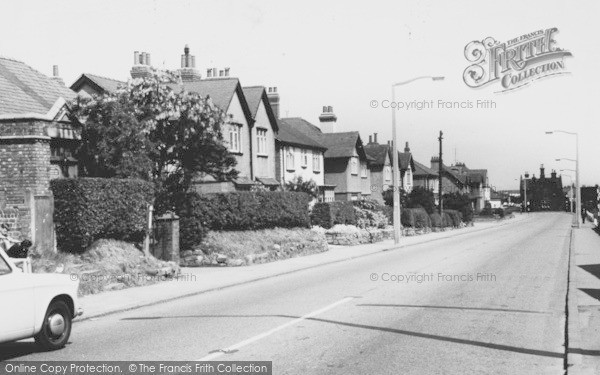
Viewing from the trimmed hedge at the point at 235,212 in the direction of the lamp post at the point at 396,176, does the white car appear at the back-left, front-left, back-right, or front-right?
back-right

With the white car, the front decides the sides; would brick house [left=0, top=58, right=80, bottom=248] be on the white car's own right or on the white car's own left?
on the white car's own left

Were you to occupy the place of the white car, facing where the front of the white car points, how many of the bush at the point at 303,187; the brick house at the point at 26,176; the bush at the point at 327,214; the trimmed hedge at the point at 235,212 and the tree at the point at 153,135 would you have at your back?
0

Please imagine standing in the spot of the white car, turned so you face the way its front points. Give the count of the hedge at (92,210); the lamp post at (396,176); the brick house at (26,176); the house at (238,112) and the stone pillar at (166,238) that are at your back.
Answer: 0

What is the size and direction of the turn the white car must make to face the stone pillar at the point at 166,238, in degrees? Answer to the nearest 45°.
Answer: approximately 45° to its left

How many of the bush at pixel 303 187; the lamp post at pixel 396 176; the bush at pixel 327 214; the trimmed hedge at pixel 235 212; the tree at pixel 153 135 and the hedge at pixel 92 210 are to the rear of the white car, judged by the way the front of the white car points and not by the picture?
0

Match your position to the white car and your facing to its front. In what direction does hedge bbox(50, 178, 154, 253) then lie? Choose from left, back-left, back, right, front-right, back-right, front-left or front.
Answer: front-left

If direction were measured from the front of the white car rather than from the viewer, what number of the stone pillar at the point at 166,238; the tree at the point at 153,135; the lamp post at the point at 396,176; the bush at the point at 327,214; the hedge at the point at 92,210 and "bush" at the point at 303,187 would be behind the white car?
0

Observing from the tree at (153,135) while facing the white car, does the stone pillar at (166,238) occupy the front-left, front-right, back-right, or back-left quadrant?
front-left

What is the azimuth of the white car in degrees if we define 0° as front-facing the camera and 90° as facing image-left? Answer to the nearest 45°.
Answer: approximately 225°

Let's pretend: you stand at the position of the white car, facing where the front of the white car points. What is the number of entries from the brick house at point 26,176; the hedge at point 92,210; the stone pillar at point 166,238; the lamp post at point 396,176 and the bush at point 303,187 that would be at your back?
0
